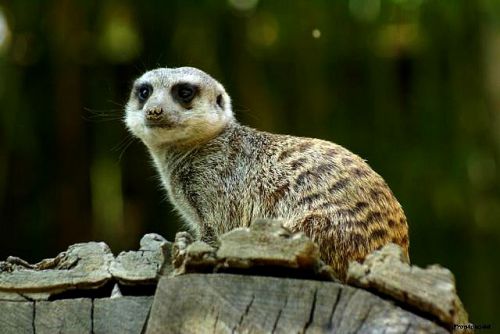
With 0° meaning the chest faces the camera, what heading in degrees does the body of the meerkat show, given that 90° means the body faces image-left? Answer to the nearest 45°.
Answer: approximately 90°

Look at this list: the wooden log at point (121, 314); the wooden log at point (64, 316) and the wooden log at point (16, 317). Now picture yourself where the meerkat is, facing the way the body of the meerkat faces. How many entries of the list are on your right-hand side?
0

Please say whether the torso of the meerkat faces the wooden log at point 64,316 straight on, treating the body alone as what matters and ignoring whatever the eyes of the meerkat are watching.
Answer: yes

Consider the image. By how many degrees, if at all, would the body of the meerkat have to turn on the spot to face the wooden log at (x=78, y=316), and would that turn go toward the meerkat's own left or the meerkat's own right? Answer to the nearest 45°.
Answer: approximately 90° to the meerkat's own left
